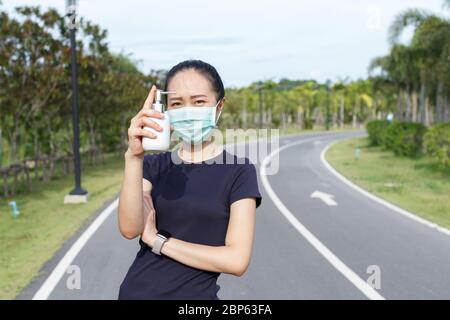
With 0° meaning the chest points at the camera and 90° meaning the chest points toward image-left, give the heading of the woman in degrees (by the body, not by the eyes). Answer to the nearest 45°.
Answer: approximately 0°

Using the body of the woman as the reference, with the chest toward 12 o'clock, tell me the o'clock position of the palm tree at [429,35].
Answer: The palm tree is roughly at 7 o'clock from the woman.

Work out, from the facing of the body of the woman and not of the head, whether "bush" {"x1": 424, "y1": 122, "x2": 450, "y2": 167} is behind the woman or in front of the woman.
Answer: behind

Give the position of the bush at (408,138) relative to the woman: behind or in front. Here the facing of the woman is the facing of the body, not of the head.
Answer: behind

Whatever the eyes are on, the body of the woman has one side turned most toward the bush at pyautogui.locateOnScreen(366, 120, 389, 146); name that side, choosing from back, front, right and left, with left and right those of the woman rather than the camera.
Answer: back
